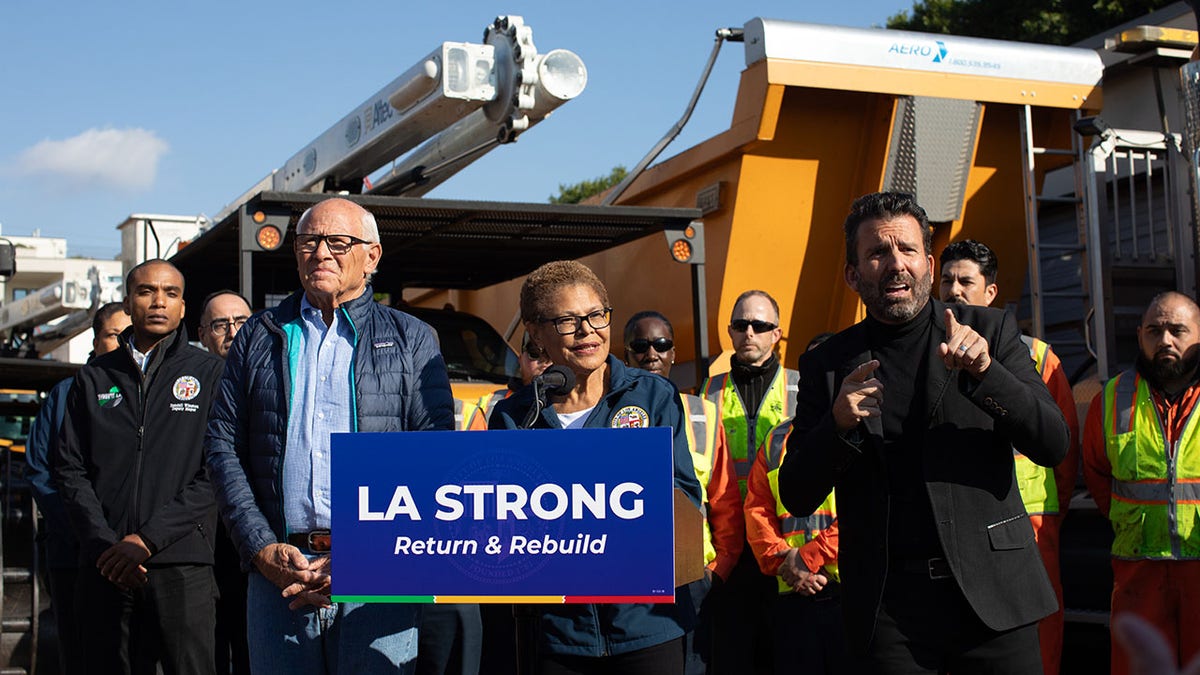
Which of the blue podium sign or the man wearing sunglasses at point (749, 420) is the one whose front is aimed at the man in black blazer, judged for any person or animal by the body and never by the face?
the man wearing sunglasses

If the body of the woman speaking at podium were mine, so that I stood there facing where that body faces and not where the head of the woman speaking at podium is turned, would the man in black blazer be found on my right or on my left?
on my left

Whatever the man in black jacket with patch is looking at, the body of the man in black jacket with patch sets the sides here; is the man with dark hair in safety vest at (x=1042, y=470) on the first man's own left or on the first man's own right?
on the first man's own left

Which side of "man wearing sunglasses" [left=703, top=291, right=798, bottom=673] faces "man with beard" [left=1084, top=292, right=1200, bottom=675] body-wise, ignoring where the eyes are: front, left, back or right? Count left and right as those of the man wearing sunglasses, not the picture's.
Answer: left

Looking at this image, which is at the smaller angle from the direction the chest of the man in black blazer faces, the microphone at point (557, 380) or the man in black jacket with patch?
the microphone

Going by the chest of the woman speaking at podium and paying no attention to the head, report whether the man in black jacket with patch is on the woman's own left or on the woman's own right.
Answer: on the woman's own right

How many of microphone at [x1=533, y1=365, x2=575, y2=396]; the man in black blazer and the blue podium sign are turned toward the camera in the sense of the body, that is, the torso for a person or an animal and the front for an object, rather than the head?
2

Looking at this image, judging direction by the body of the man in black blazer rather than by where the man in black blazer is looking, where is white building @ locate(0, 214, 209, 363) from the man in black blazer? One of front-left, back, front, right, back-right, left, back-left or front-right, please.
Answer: back-right

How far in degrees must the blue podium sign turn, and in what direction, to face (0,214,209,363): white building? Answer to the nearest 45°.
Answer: approximately 180°

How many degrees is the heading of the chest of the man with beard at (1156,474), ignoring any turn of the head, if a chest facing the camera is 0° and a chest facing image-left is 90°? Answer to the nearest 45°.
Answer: approximately 0°

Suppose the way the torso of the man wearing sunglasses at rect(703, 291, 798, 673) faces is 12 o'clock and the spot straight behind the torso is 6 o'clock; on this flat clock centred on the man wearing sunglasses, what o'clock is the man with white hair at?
The man with white hair is roughly at 1 o'clock from the man wearing sunglasses.
